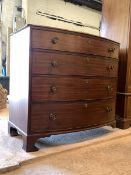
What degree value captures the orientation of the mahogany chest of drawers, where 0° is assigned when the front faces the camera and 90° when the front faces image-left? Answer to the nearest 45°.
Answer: approximately 315°
